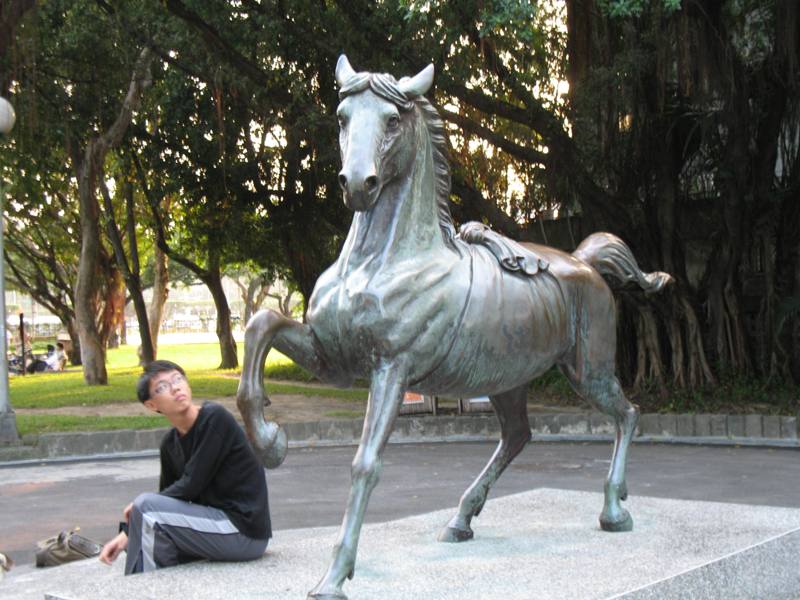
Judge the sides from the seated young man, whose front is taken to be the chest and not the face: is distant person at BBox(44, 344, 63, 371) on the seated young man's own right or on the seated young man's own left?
on the seated young man's own right

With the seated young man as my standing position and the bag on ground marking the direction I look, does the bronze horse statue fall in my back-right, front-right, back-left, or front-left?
back-right

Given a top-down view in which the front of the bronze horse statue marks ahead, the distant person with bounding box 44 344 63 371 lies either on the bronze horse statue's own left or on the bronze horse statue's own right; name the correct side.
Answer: on the bronze horse statue's own right

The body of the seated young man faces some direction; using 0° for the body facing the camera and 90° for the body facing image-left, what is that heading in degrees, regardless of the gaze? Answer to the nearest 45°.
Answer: approximately 90°

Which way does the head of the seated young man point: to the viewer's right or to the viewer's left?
to the viewer's right

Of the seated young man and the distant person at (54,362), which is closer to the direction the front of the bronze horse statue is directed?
the seated young man

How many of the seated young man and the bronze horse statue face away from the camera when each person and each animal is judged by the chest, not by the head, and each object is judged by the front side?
0

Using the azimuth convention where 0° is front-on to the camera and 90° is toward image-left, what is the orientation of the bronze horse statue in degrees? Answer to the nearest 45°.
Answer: approximately 45°

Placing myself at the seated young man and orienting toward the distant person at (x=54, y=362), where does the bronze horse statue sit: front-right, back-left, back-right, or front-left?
back-right

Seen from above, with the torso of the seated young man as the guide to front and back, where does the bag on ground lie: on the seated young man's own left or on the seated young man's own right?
on the seated young man's own right
